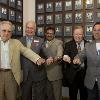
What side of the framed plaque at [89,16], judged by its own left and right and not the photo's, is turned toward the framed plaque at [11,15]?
right

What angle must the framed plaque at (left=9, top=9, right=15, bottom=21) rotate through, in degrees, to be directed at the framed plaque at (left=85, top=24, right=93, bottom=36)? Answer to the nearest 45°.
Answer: approximately 90° to its left

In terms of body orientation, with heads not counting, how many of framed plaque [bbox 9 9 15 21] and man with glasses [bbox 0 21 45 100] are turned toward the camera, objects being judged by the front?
2

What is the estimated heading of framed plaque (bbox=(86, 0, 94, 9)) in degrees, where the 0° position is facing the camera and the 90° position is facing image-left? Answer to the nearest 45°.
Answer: approximately 0°

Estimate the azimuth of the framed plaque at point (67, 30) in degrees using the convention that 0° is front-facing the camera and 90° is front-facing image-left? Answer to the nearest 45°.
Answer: approximately 0°
